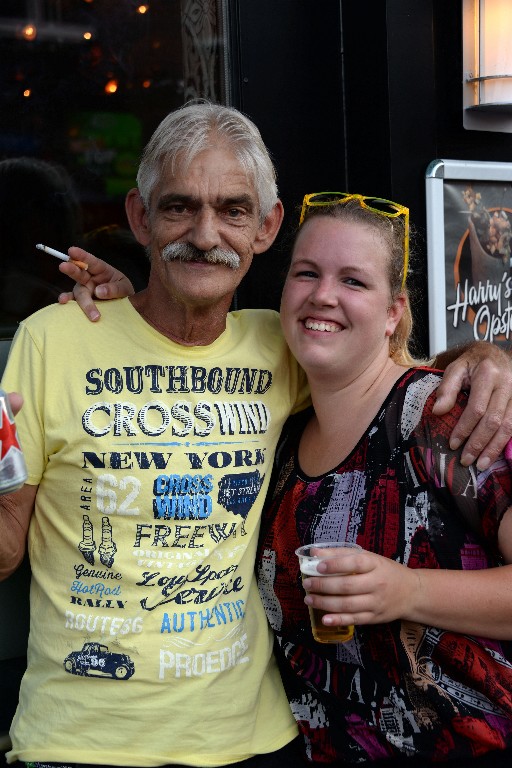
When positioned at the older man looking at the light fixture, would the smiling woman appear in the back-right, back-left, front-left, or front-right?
front-right

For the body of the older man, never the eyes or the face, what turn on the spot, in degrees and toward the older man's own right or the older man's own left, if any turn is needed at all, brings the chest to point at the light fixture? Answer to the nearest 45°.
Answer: approximately 135° to the older man's own left

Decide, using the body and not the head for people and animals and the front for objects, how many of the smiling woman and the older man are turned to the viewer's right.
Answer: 0

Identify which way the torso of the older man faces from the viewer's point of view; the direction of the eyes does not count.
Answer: toward the camera

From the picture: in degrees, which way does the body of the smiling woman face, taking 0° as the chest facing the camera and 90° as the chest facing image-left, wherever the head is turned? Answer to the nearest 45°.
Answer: approximately 45°
